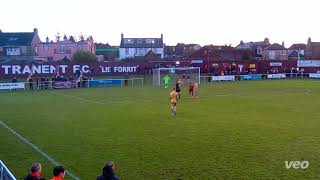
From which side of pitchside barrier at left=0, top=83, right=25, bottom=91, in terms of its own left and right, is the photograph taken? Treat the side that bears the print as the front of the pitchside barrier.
front

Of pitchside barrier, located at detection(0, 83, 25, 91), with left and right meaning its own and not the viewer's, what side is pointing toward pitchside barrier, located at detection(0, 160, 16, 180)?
front

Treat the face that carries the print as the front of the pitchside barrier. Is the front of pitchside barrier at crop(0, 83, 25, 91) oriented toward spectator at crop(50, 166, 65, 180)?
yes

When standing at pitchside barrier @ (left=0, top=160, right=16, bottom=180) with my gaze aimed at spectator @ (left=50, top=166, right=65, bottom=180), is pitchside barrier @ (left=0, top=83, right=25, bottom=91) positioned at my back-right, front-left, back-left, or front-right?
back-left
